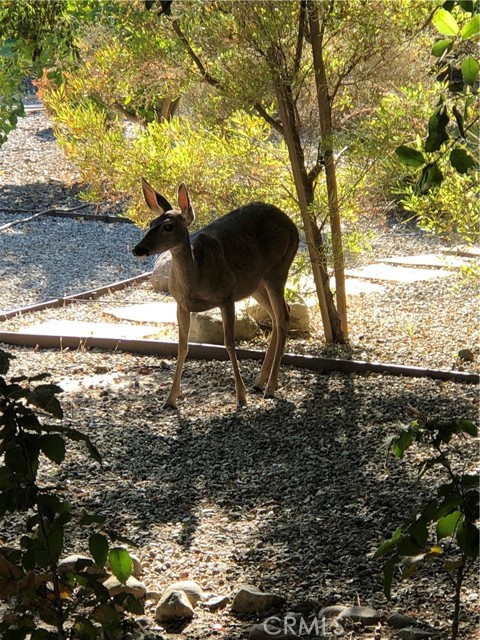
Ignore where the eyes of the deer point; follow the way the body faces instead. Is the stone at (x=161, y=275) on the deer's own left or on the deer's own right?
on the deer's own right

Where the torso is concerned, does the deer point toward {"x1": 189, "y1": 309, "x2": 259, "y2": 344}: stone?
no

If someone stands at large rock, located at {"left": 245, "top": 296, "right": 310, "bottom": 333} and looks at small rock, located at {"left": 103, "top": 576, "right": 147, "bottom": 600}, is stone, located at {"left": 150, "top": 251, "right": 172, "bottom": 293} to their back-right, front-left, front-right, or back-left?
back-right

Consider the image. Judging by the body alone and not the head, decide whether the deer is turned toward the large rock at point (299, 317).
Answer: no

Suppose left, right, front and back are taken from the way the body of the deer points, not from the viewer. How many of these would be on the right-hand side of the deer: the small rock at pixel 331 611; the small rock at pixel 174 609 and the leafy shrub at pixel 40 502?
0

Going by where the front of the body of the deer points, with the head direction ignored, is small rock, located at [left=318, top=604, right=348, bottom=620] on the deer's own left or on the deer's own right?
on the deer's own left

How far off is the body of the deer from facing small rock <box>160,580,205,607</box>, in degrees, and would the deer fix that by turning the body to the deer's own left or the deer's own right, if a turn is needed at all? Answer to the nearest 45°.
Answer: approximately 45° to the deer's own left

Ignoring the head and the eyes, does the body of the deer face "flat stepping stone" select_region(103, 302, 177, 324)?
no

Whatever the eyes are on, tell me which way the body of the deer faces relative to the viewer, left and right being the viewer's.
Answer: facing the viewer and to the left of the viewer

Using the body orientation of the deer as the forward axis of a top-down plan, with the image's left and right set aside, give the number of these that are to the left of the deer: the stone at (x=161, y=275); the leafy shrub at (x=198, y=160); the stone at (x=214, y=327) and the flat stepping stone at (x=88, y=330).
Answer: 0

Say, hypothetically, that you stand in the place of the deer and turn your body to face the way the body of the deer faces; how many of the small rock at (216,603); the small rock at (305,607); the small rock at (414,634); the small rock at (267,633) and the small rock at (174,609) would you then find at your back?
0

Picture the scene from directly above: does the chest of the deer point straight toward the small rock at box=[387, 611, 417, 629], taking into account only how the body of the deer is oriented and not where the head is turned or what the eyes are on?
no

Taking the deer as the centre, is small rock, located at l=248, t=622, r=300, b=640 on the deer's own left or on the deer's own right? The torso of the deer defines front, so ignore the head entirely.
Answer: on the deer's own left

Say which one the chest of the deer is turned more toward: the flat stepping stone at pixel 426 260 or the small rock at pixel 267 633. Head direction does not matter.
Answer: the small rock

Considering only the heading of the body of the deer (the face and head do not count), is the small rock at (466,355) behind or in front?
behind
